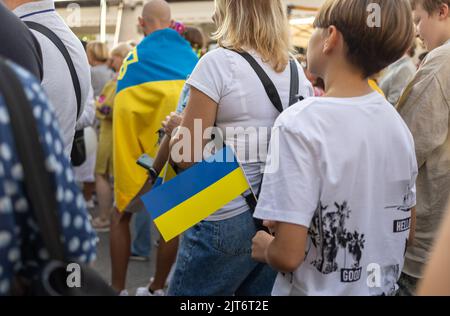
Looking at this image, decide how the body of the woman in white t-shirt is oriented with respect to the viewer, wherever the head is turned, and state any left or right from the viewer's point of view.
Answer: facing away from the viewer and to the left of the viewer

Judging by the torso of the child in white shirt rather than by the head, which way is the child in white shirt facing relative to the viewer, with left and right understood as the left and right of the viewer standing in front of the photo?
facing away from the viewer and to the left of the viewer

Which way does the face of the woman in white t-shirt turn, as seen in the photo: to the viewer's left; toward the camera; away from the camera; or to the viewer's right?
away from the camera
